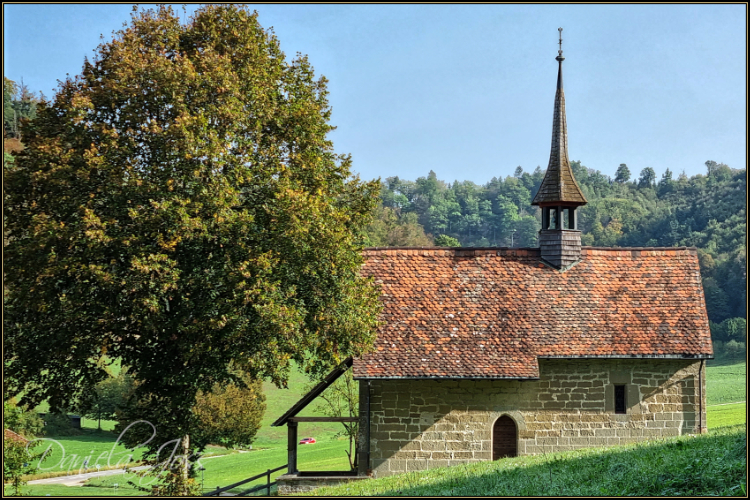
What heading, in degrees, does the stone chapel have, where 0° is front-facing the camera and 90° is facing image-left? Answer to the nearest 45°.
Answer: approximately 90°
